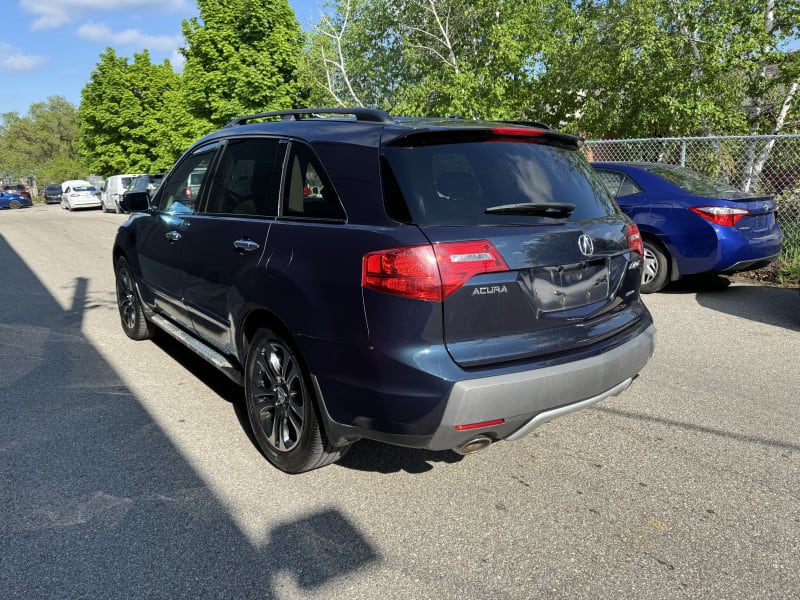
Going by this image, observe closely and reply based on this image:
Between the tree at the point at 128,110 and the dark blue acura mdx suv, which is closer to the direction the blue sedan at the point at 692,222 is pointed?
the tree

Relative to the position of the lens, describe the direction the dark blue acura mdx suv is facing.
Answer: facing away from the viewer and to the left of the viewer

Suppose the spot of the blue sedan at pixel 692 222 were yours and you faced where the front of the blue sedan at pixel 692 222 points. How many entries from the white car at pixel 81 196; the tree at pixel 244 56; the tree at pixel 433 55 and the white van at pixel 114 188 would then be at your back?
0

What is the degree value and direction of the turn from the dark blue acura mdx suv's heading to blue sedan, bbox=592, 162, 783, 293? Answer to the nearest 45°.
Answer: approximately 90° to its right

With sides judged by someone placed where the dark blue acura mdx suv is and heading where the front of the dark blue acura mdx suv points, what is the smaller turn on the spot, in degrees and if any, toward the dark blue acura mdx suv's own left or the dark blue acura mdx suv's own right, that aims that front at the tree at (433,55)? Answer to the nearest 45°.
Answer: approximately 45° to the dark blue acura mdx suv's own right

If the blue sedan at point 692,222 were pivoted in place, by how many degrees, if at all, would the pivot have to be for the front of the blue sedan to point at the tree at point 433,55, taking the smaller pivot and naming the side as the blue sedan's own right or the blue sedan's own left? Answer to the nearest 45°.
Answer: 0° — it already faces it

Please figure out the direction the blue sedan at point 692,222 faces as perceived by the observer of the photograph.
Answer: facing away from the viewer and to the left of the viewer

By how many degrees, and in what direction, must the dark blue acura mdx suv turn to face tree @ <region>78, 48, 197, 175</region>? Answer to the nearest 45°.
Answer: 0° — it already faces it

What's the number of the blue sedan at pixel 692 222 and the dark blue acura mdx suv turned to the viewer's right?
0
